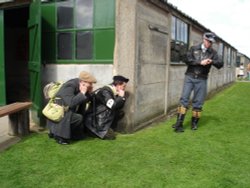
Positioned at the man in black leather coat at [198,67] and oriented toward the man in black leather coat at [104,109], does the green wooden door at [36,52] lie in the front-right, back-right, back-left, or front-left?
front-right

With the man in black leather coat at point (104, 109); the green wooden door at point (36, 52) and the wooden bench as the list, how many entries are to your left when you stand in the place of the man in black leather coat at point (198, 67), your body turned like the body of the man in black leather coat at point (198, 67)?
0

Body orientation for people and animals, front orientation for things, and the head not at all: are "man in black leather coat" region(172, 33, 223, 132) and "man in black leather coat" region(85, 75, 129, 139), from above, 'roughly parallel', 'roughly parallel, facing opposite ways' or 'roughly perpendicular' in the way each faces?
roughly perpendicular

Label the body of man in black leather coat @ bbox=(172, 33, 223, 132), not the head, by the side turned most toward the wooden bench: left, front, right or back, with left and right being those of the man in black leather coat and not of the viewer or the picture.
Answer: right

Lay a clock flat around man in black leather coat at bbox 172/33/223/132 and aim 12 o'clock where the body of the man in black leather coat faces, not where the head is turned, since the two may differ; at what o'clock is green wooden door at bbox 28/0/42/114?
The green wooden door is roughly at 3 o'clock from the man in black leather coat.

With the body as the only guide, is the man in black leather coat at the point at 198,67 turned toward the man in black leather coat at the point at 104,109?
no

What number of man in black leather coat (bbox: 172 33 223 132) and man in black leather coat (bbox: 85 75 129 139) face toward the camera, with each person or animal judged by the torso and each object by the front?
1

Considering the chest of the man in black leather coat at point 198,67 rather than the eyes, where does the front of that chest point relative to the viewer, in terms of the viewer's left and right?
facing the viewer
